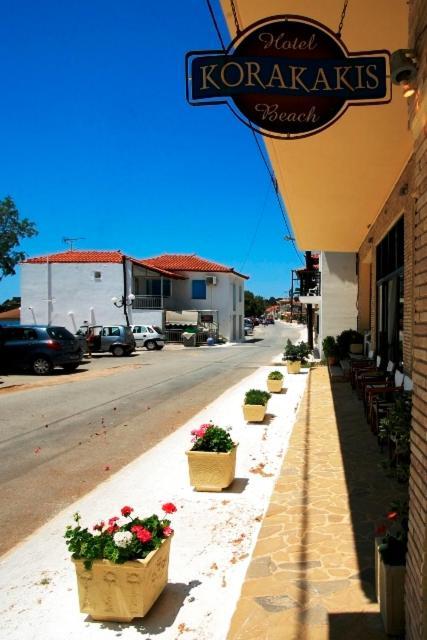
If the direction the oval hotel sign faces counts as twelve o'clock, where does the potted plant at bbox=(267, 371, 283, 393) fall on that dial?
The potted plant is roughly at 6 o'clock from the oval hotel sign.

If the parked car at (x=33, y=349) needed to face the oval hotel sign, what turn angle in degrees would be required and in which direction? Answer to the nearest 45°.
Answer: approximately 135° to its left

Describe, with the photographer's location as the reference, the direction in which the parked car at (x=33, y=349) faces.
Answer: facing away from the viewer and to the left of the viewer

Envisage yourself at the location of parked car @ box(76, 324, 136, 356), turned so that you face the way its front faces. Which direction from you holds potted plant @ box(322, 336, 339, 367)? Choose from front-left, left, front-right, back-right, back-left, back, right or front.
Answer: back

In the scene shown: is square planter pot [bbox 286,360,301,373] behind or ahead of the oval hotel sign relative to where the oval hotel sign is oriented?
behind

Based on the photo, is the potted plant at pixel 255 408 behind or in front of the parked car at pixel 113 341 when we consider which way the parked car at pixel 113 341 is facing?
behind

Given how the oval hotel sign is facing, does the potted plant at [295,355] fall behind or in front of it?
behind

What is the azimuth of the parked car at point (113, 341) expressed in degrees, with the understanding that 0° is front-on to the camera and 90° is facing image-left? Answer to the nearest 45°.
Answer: approximately 135°

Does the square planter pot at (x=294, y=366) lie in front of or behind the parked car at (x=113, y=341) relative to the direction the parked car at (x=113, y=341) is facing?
behind

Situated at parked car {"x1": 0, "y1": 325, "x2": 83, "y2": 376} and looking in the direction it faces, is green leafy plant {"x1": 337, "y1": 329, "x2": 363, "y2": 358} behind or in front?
behind

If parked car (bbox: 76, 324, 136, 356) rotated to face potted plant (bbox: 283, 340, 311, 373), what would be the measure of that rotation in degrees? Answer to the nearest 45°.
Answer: approximately 180°
